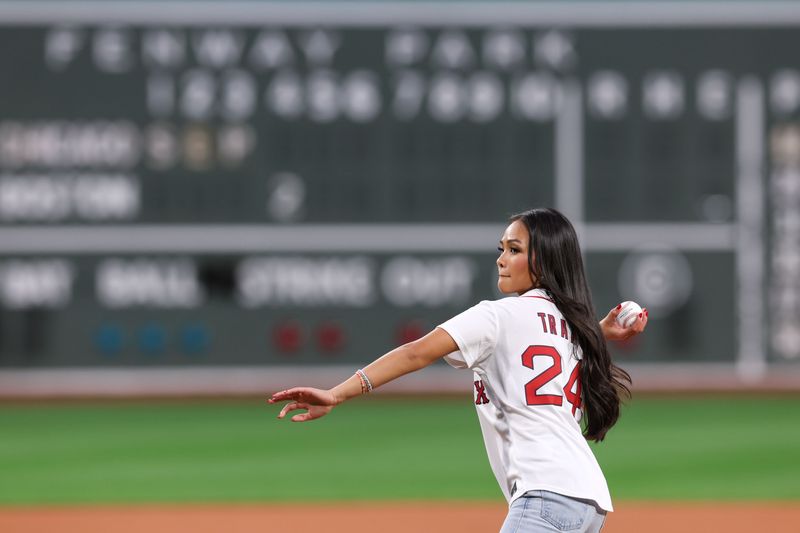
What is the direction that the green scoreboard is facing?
toward the camera

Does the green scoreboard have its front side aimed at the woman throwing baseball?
yes

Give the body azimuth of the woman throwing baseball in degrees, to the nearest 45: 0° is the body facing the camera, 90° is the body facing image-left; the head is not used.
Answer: approximately 135°

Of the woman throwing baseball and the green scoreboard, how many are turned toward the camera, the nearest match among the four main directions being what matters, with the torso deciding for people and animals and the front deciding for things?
1

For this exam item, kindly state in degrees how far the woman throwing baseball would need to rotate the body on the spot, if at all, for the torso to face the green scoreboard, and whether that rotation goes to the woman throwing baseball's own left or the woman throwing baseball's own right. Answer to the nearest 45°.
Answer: approximately 45° to the woman throwing baseball's own right
